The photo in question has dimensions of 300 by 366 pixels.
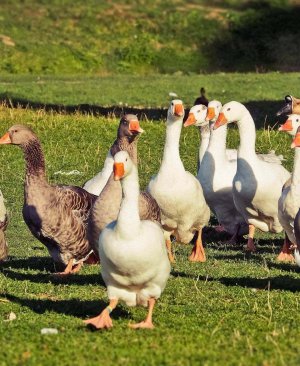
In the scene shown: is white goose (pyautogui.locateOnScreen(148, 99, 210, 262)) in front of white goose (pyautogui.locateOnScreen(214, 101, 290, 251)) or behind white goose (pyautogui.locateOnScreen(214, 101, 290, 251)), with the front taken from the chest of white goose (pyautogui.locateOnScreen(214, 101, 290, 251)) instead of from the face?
in front

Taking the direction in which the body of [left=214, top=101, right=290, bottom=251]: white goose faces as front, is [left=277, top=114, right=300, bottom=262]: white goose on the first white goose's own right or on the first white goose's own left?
on the first white goose's own left

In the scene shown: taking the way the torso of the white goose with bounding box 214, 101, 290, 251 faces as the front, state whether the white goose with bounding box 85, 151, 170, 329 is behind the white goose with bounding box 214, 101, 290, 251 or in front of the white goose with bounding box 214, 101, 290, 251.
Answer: in front

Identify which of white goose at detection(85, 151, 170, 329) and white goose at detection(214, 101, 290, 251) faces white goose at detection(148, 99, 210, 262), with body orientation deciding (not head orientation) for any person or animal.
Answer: white goose at detection(214, 101, 290, 251)

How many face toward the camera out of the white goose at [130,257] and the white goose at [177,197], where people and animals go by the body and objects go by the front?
2

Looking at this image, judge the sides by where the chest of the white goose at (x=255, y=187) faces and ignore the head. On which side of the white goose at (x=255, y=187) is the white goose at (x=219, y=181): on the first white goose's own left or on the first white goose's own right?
on the first white goose's own right

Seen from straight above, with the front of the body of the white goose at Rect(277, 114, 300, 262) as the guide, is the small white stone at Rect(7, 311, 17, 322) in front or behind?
in front

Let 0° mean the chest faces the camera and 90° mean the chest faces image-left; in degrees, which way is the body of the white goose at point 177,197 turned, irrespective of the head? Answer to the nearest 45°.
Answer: approximately 0°
